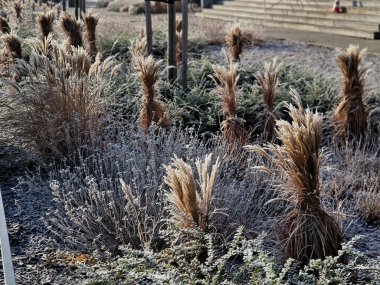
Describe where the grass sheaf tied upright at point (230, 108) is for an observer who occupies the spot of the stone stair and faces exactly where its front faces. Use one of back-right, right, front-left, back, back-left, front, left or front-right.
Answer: front-left

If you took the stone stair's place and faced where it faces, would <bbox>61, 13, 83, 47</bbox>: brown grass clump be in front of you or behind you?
in front

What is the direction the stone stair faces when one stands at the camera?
facing the viewer and to the left of the viewer

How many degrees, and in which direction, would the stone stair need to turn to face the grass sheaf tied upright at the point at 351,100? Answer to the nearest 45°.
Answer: approximately 45° to its left

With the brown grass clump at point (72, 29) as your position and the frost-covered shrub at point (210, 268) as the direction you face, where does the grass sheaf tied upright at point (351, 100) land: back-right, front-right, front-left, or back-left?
front-left

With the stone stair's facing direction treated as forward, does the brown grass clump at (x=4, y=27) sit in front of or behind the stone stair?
in front

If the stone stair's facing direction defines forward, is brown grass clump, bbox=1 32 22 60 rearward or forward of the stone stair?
forward
